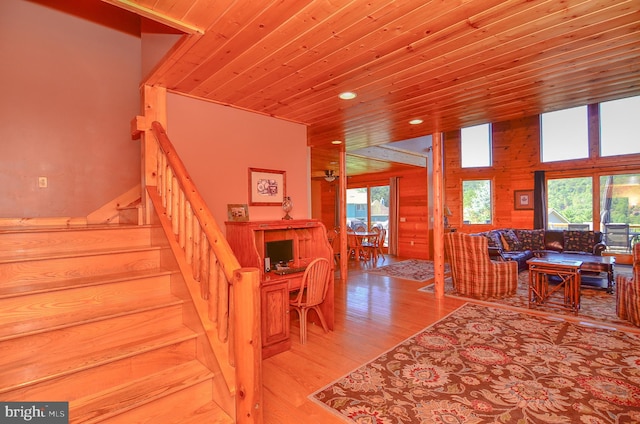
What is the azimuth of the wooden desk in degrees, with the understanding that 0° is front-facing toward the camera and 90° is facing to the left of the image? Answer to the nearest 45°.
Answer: approximately 315°

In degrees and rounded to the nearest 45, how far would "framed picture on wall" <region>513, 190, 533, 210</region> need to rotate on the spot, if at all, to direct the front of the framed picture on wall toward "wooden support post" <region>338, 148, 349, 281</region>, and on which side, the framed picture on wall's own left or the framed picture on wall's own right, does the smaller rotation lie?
approximately 45° to the framed picture on wall's own right

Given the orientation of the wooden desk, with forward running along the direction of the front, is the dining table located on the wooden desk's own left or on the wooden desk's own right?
on the wooden desk's own left

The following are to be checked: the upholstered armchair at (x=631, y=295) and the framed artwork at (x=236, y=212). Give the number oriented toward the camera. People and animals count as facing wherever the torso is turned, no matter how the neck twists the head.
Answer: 1

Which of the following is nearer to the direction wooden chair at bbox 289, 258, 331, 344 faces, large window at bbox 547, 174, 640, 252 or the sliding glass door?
the sliding glass door

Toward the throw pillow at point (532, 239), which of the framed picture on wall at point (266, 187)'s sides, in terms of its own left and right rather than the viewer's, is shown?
left

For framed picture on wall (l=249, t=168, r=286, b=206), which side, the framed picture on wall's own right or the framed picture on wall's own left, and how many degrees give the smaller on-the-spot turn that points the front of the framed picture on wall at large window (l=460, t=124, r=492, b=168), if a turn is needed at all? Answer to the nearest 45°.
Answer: approximately 90° to the framed picture on wall's own left

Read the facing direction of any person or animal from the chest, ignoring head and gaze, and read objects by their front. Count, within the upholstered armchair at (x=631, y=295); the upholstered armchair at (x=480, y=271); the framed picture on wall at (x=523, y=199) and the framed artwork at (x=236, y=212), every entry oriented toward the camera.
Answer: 2

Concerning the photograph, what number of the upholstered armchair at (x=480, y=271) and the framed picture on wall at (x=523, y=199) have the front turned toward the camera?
1

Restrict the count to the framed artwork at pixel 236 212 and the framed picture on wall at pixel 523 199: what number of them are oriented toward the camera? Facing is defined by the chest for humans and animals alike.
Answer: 2

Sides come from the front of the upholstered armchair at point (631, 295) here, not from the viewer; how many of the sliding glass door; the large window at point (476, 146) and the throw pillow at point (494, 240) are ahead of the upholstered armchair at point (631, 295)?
3

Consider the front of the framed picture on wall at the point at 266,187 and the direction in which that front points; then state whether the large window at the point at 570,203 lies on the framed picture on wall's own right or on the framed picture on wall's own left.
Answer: on the framed picture on wall's own left

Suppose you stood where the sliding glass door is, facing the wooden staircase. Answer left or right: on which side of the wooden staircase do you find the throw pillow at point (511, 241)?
left
